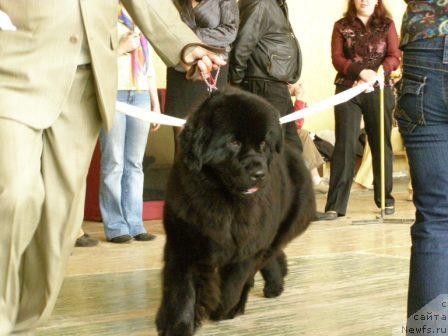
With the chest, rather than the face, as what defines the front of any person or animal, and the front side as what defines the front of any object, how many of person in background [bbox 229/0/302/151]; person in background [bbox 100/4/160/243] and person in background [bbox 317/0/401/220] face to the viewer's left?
0

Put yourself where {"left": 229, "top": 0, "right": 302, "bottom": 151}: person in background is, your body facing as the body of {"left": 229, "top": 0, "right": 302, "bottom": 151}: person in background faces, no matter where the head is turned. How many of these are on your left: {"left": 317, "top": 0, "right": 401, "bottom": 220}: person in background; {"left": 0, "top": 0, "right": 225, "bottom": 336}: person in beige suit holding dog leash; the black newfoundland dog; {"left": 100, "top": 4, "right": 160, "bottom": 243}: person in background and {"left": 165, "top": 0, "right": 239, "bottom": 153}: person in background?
1

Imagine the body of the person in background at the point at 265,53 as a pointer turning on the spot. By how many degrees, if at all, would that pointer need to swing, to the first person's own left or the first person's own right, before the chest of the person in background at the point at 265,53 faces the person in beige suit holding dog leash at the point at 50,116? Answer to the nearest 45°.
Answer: approximately 45° to the first person's own right

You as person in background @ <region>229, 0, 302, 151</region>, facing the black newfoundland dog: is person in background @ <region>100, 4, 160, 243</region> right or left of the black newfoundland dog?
right

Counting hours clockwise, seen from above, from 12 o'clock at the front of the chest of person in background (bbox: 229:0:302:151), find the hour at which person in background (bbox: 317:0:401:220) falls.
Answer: person in background (bbox: 317:0:401:220) is roughly at 12 o'clock from person in background (bbox: 229:0:302:151).

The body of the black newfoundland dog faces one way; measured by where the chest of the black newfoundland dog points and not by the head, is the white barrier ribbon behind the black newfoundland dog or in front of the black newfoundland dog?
behind

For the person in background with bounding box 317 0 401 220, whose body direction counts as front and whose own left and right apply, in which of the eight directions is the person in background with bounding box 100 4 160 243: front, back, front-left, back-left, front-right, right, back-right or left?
front-right

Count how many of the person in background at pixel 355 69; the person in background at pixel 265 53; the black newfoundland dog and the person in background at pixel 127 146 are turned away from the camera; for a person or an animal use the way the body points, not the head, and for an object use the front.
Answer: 0

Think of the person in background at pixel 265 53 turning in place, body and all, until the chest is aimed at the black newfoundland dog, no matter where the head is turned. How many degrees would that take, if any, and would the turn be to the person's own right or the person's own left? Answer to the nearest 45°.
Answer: approximately 45° to the person's own right

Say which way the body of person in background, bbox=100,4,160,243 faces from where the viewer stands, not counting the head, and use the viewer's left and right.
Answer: facing the viewer and to the right of the viewer

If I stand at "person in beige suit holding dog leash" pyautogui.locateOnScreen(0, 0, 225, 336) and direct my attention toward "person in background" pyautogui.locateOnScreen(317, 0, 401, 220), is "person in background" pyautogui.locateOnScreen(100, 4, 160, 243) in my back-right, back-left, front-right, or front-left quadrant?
front-left

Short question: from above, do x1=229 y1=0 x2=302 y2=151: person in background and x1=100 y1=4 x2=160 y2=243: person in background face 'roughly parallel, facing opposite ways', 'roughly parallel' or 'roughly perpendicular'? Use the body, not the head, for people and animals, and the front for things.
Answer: roughly parallel

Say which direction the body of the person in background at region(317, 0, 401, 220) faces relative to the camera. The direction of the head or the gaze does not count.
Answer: toward the camera

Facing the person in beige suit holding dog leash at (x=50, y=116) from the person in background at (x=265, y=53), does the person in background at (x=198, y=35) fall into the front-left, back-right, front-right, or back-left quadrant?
front-right

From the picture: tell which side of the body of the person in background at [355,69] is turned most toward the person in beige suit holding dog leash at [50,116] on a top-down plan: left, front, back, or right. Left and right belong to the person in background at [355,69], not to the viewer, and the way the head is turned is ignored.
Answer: front

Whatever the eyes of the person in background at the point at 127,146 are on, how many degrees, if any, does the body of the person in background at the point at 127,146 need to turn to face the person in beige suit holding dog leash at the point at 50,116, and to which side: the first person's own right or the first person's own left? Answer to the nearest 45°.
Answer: approximately 45° to the first person's own right
